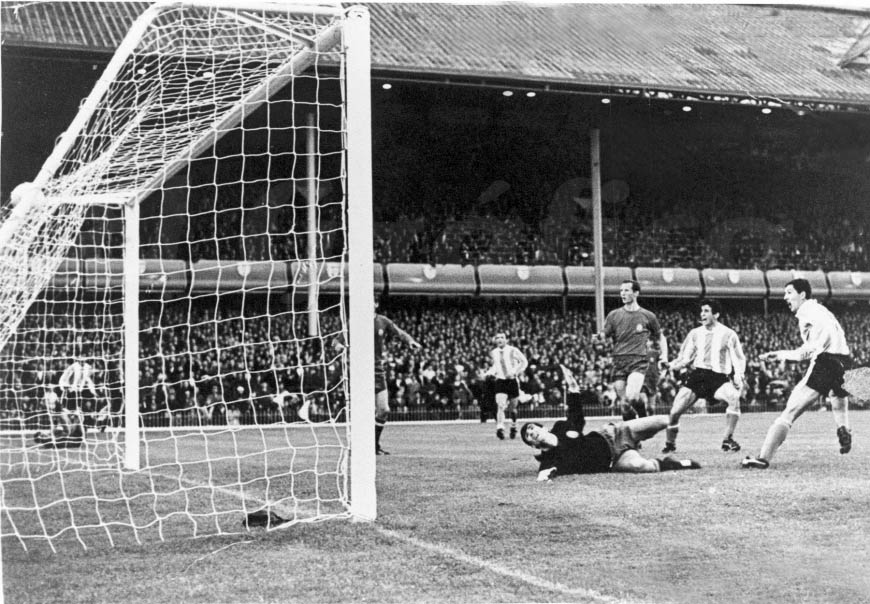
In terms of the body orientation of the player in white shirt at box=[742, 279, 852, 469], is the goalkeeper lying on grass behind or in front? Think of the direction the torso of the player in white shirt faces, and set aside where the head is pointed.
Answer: in front

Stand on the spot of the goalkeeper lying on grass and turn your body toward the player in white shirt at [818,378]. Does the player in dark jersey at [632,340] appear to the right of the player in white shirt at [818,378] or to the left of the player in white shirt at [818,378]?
left

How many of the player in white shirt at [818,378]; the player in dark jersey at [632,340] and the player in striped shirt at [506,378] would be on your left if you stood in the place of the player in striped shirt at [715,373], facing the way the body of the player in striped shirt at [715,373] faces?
1

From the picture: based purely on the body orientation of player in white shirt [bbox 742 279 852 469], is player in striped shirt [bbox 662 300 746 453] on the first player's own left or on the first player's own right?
on the first player's own right

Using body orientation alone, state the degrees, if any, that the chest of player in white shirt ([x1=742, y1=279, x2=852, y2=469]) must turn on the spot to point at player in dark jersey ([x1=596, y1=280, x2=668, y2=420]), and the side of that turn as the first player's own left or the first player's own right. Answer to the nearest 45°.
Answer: approximately 45° to the first player's own right

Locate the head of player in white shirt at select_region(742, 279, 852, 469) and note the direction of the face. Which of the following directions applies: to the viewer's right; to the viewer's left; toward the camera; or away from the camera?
to the viewer's left

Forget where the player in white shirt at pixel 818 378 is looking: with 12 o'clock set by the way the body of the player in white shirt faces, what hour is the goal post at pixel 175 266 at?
The goal post is roughly at 11 o'clock from the player in white shirt.

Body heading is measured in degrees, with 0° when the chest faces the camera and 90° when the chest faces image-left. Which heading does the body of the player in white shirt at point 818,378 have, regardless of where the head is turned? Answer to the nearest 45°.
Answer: approximately 90°

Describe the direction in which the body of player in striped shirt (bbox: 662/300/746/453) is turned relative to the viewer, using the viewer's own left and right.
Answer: facing the viewer and to the left of the viewer

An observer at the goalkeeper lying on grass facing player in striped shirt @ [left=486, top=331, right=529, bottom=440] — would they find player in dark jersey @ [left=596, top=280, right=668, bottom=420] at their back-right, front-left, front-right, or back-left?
front-right

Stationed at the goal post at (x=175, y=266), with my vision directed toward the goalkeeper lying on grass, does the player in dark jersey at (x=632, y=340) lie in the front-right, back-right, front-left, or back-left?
front-left

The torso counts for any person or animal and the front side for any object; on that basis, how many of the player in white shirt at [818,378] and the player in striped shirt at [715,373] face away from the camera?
0

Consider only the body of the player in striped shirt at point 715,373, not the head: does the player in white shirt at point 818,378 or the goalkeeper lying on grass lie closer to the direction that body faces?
the goalkeeper lying on grass

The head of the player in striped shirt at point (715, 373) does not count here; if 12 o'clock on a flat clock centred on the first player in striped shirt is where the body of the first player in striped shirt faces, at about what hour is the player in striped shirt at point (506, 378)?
The player in striped shirt at point (506, 378) is roughly at 3 o'clock from the player in striped shirt at point (715, 373).

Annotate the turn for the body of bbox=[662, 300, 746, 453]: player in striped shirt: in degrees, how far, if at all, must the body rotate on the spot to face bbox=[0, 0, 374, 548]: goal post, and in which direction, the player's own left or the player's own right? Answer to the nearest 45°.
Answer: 0° — they already face it
